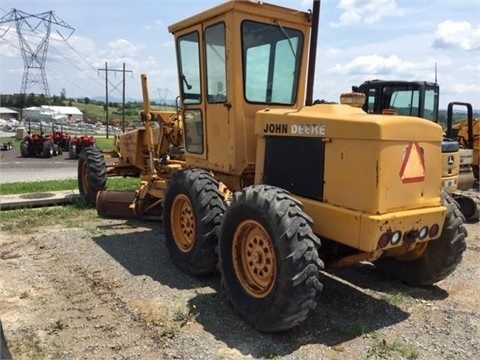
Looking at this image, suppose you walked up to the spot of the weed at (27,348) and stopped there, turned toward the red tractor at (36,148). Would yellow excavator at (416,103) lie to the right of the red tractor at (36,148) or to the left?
right

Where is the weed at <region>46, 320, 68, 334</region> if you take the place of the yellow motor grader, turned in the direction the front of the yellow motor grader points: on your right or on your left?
on your left

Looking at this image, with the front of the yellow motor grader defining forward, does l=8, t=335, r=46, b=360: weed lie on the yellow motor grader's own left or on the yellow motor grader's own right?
on the yellow motor grader's own left

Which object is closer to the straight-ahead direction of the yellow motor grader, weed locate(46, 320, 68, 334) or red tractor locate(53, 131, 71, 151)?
the red tractor

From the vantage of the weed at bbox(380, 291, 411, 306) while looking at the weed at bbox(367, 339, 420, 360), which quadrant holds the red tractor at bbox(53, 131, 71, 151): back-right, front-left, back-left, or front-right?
back-right

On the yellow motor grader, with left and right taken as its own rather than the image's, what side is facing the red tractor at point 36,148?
front

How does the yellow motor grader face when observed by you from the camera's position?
facing away from the viewer and to the left of the viewer
